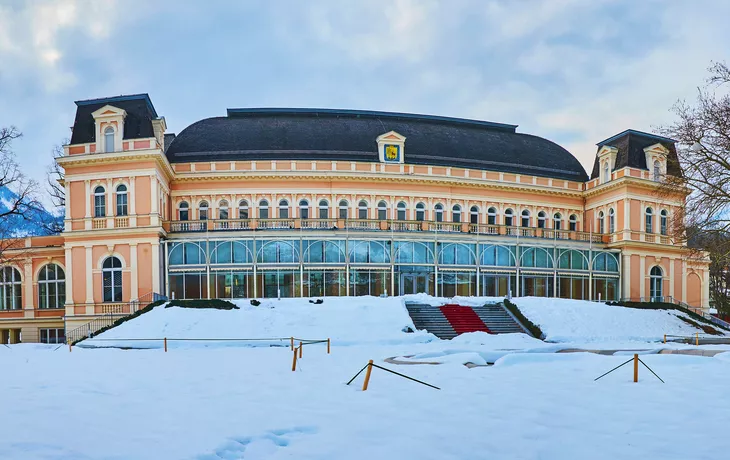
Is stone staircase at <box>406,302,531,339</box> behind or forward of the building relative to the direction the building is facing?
forward

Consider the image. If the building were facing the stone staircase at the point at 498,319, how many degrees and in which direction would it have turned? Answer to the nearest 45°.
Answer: approximately 45° to its left

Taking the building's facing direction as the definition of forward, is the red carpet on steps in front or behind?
in front

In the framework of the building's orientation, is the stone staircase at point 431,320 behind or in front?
in front

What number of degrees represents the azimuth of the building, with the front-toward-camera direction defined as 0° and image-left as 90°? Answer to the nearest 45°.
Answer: approximately 0°

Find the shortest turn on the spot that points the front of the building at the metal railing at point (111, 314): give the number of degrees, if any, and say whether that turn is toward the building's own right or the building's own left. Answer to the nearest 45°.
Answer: approximately 45° to the building's own right
